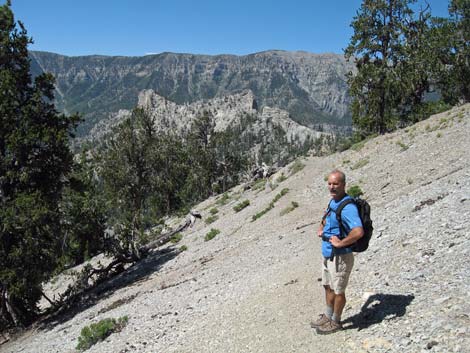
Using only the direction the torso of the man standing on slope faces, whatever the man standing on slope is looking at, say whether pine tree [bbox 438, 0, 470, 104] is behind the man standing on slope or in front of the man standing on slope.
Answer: behind

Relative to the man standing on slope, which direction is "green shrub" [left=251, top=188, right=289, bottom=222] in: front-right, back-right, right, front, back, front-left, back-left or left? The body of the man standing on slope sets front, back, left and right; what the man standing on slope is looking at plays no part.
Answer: back-right

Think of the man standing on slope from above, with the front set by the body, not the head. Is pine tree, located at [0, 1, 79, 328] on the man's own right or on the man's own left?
on the man's own right

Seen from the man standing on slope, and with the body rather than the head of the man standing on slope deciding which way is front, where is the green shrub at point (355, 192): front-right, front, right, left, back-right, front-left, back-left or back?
back-right

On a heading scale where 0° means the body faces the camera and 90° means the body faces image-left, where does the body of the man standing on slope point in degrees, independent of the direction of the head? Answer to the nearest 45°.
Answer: approximately 45°

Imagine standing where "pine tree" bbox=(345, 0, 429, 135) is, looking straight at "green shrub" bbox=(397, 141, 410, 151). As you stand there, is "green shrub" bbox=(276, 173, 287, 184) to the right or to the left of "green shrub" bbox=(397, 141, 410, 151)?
right

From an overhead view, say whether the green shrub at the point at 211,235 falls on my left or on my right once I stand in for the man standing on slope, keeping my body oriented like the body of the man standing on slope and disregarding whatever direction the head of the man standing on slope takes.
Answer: on my right

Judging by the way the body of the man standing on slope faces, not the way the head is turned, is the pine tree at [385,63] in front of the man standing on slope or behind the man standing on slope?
behind

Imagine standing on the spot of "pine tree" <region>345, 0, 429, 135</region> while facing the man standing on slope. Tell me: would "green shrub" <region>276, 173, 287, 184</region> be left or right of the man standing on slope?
right

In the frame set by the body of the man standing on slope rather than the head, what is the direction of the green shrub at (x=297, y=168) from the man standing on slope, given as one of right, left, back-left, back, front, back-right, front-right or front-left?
back-right

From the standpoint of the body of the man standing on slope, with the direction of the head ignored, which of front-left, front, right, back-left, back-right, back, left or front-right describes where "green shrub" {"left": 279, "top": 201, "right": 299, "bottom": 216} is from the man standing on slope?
back-right

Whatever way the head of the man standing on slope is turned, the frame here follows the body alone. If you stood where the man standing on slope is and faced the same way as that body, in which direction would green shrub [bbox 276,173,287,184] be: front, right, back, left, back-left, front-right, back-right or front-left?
back-right
